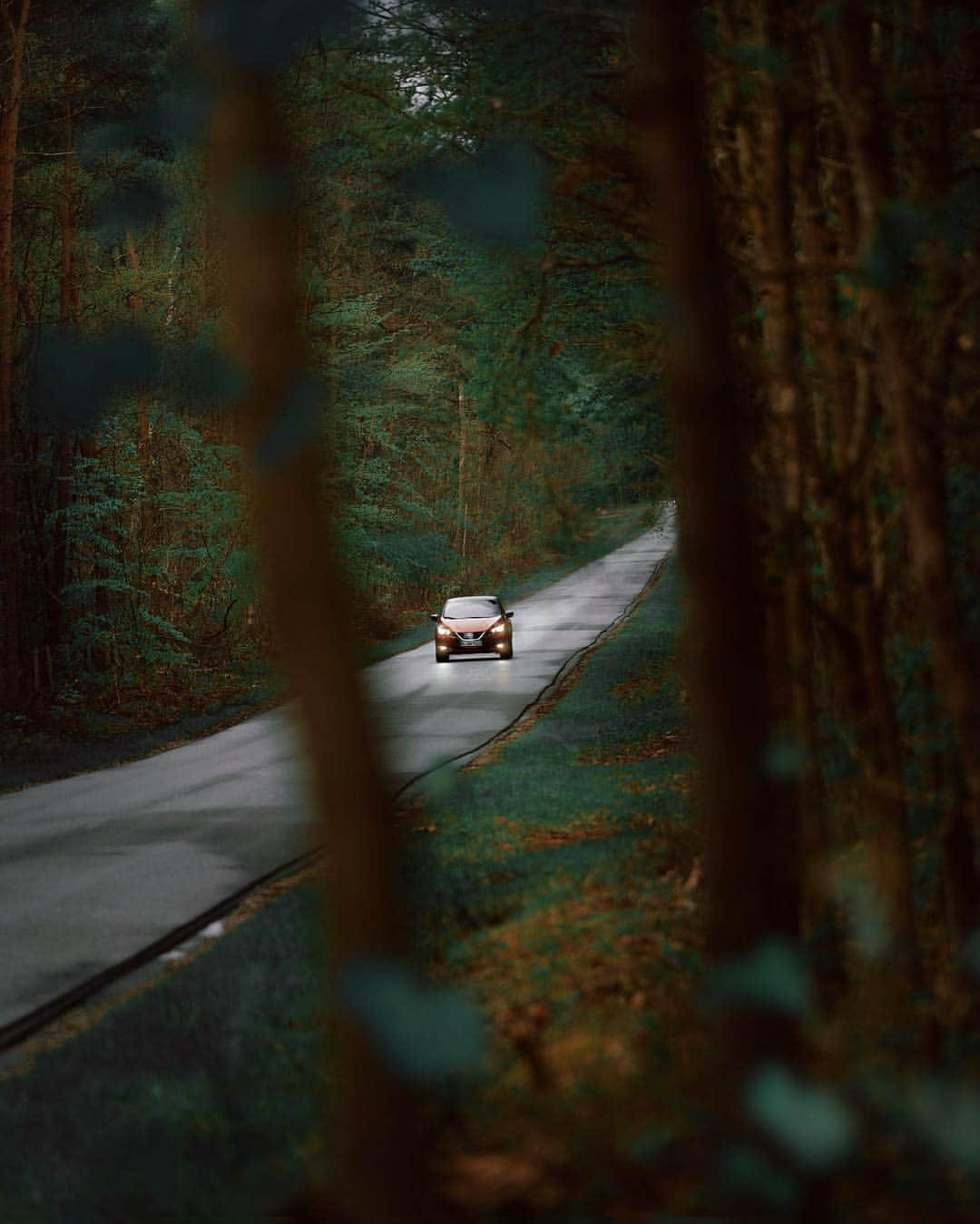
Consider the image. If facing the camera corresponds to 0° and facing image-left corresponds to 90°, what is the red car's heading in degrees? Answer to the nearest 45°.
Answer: approximately 0°

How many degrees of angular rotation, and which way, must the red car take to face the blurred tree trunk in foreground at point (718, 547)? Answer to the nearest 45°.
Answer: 0° — it already faces it

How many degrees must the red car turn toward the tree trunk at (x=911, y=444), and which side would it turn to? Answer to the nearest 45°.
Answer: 0° — it already faces it

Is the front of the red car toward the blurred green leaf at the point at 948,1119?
yes

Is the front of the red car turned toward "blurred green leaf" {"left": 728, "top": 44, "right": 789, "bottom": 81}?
yes

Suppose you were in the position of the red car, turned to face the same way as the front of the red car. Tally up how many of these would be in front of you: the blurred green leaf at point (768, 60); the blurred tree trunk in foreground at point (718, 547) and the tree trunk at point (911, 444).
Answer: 3

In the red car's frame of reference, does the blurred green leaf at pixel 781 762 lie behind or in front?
in front

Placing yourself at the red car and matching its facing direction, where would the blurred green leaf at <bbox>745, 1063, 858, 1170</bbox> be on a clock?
The blurred green leaf is roughly at 12 o'clock from the red car.

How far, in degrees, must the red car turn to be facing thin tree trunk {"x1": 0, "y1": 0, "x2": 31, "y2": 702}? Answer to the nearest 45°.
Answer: approximately 45° to its right

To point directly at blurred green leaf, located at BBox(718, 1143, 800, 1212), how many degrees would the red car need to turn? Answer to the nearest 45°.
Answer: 0° — it already faces it
